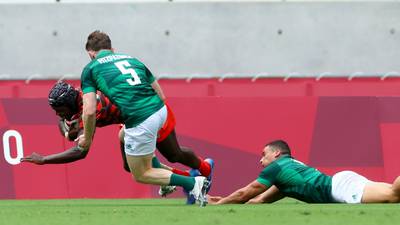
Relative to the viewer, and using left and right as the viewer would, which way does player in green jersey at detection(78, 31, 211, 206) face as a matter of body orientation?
facing away from the viewer and to the left of the viewer

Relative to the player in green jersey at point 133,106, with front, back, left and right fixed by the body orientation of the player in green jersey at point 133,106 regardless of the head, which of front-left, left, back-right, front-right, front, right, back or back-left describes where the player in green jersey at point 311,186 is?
back-right
